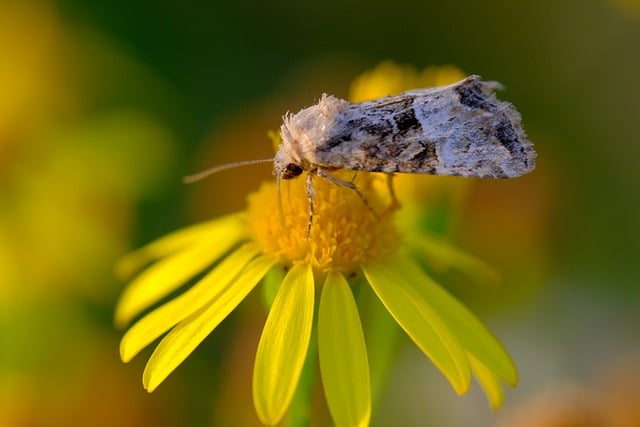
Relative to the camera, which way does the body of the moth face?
to the viewer's left
